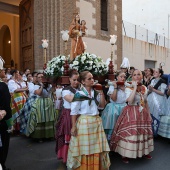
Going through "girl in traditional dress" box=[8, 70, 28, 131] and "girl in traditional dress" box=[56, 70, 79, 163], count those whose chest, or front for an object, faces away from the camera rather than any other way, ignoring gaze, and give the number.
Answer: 0

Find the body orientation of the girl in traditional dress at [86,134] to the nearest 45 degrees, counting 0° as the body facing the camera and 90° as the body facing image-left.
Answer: approximately 315°

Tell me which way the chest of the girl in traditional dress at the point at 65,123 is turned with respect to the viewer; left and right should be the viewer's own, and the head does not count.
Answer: facing the viewer and to the right of the viewer

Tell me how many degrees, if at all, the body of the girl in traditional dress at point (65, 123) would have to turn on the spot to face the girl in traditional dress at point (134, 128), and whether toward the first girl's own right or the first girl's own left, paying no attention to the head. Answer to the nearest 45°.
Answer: approximately 45° to the first girl's own left
